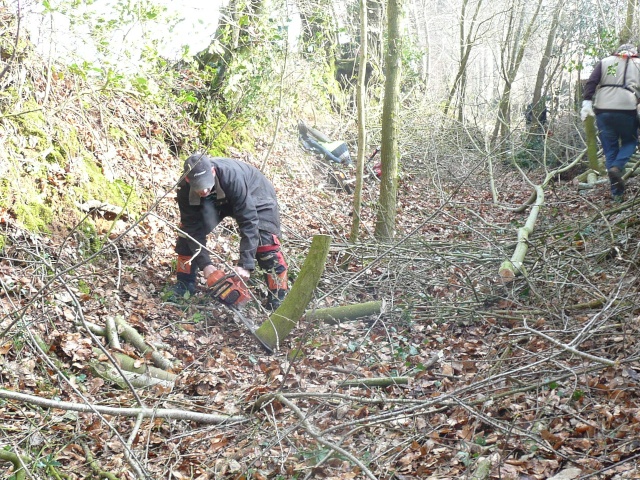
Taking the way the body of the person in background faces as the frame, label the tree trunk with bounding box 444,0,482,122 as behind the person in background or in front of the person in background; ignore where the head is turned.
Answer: in front

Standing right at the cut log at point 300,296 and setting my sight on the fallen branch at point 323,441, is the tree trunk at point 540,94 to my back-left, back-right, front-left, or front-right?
back-left

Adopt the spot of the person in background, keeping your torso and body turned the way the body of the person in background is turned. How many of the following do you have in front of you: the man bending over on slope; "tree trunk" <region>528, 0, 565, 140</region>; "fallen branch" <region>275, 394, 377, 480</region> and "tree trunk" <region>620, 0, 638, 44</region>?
2
